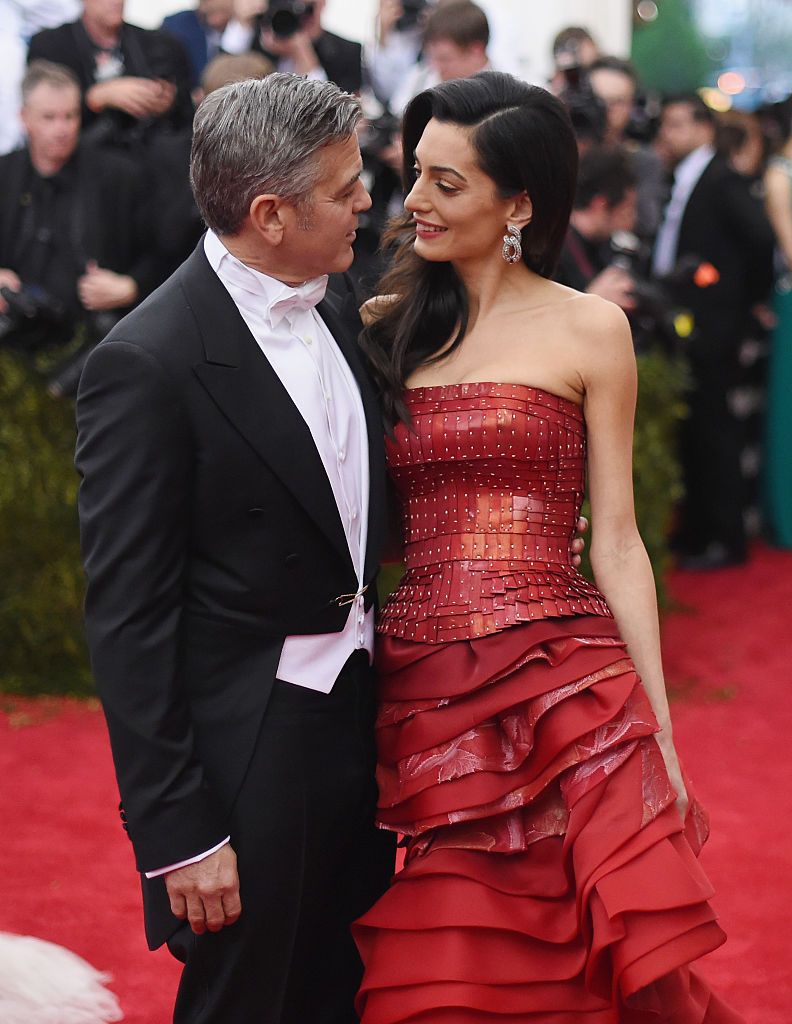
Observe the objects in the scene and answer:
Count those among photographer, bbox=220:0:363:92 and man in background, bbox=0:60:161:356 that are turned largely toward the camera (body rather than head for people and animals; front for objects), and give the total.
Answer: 2

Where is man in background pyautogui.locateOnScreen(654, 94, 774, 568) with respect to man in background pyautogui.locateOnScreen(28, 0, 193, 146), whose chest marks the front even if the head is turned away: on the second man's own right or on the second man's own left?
on the second man's own left

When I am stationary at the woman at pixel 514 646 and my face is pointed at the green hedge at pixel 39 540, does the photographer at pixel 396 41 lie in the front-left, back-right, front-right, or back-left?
front-right

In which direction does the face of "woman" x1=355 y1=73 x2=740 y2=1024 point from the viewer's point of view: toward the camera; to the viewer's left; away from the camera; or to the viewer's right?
to the viewer's left

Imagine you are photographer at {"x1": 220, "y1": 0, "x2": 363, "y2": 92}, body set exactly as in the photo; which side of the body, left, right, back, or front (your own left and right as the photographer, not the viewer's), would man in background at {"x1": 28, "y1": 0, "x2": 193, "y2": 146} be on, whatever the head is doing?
right

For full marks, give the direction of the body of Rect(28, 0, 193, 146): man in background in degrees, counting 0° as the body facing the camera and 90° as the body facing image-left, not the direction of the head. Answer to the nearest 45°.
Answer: approximately 0°

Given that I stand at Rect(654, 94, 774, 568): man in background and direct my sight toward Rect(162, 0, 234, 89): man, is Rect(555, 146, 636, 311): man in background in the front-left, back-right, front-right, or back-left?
front-left

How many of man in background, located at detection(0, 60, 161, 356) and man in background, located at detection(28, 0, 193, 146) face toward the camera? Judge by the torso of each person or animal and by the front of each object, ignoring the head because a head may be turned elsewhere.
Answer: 2

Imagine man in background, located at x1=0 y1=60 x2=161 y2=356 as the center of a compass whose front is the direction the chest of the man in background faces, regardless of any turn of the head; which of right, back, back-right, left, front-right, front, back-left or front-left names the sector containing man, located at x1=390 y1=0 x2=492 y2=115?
left

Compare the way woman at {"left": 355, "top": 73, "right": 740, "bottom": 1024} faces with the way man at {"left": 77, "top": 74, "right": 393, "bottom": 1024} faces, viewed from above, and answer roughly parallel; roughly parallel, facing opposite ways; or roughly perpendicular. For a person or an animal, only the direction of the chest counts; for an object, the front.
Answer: roughly perpendicular

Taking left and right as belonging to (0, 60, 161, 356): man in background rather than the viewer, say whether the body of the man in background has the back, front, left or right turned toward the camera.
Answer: front

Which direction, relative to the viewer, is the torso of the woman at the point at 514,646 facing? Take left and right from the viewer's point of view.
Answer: facing the viewer and to the left of the viewer

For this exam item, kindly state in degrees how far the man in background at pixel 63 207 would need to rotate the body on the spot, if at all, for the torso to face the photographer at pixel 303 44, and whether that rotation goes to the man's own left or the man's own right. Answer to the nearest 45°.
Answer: approximately 135° to the man's own left

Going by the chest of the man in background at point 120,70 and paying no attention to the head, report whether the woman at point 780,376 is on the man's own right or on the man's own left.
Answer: on the man's own left
